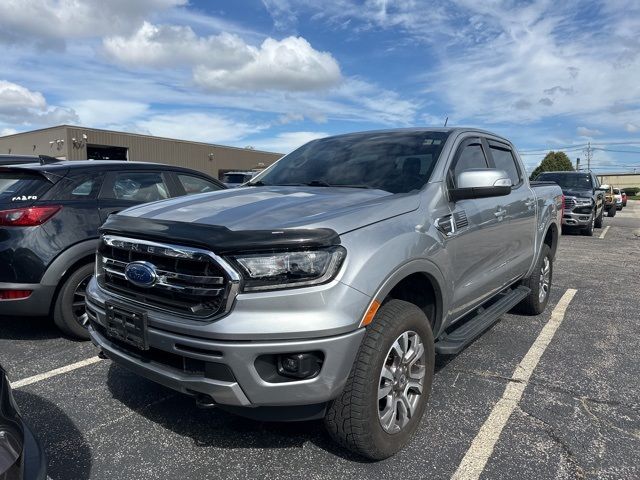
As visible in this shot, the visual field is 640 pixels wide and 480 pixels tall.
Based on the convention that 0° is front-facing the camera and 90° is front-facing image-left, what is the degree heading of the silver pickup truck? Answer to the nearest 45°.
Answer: approximately 45°

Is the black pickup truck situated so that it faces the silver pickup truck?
yes

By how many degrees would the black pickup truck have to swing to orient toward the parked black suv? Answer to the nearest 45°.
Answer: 0° — it already faces it

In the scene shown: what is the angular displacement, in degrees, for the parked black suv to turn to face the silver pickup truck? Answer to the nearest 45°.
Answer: approximately 90° to its right

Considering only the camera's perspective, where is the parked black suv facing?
facing away from the viewer and to the right of the viewer

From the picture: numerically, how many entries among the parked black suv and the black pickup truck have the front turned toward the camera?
1

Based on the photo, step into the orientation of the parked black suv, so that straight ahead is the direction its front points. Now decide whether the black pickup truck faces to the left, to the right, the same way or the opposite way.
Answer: the opposite way

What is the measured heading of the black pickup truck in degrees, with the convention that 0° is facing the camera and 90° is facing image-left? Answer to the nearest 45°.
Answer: approximately 0°

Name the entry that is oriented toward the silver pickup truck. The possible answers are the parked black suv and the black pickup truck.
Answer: the black pickup truck

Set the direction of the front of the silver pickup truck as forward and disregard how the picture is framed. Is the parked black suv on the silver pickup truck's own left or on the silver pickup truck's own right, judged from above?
on the silver pickup truck's own right

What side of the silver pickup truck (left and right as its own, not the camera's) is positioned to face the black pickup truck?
back

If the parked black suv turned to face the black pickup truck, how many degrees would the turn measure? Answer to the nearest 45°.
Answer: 0° — it already faces it
